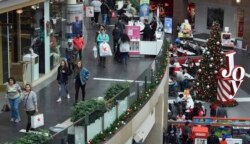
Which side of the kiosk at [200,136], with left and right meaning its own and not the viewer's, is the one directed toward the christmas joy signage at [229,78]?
back

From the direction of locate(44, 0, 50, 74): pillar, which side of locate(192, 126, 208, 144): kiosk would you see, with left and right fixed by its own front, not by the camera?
right

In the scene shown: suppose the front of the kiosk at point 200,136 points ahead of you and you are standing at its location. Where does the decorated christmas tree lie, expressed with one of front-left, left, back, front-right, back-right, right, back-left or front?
back

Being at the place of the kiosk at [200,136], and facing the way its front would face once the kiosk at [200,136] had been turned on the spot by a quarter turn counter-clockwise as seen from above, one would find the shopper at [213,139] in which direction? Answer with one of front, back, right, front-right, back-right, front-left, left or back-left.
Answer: front

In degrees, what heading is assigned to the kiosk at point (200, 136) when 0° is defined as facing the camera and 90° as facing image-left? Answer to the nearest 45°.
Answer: approximately 0°
